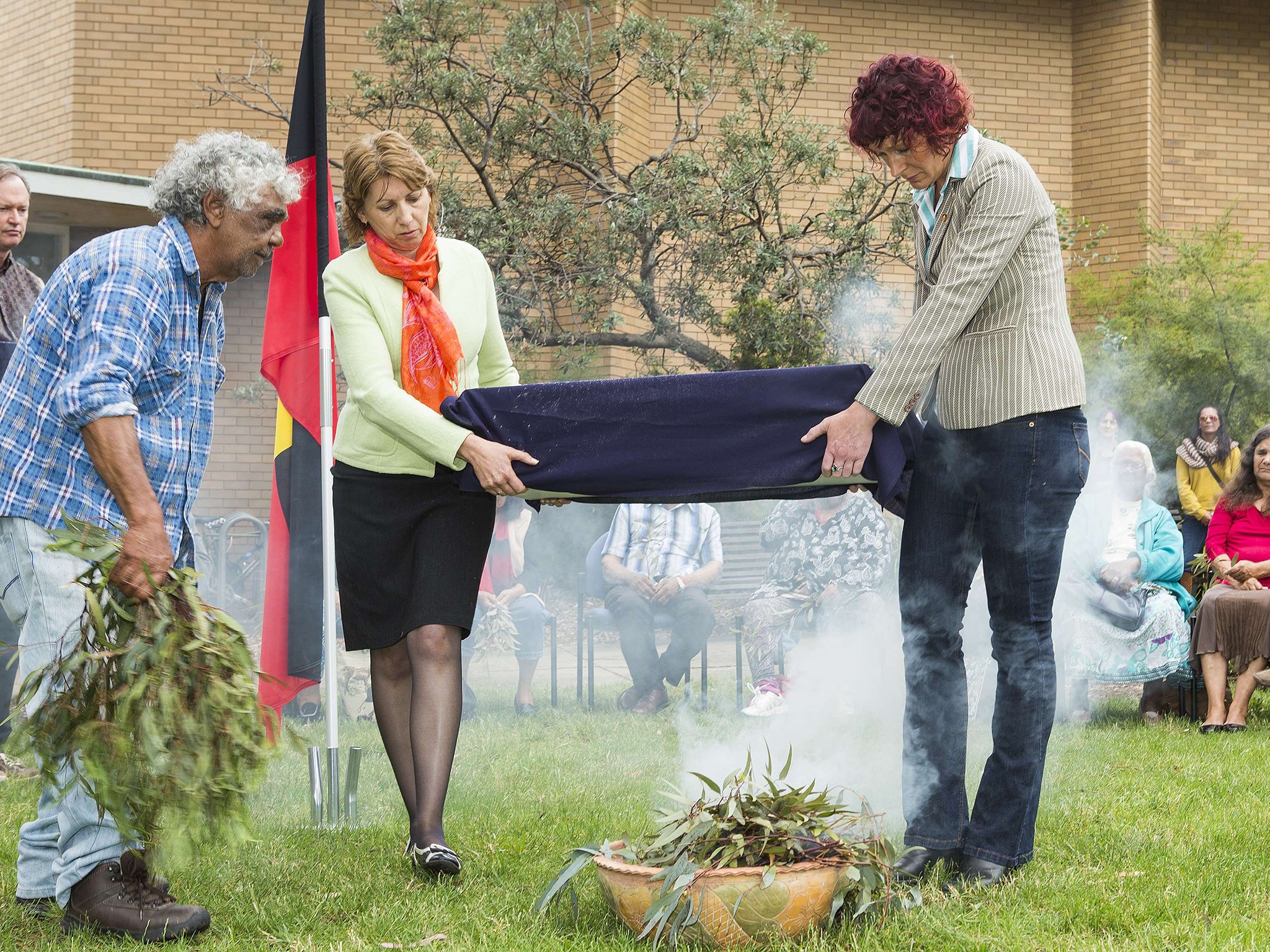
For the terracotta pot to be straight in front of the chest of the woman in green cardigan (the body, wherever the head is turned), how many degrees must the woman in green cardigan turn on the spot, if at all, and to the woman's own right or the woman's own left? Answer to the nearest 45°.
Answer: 0° — they already face it

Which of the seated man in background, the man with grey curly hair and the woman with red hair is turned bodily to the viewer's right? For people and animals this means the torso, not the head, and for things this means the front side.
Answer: the man with grey curly hair

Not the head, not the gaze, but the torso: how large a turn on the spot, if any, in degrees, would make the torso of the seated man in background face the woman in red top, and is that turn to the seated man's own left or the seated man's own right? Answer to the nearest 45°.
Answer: approximately 90° to the seated man's own left

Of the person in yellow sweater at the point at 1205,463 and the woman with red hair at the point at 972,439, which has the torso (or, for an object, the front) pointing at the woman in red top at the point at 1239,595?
the person in yellow sweater

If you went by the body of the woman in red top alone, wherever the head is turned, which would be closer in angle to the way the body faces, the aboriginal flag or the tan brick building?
the aboriginal flag

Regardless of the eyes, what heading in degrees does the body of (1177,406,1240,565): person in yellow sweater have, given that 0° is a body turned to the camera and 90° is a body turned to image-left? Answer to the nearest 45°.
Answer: approximately 0°

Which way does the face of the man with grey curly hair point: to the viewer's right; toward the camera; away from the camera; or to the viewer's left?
to the viewer's right

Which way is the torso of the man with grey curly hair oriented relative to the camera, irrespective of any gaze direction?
to the viewer's right
